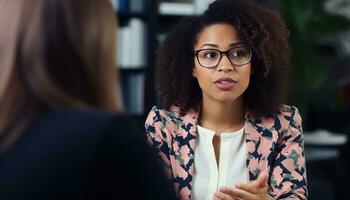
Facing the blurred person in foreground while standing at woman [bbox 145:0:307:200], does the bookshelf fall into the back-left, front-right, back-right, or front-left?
back-right

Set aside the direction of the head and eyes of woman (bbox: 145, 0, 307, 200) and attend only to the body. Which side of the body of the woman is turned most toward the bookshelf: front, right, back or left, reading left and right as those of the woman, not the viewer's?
back

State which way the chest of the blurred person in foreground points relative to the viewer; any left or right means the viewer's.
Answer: facing away from the viewer and to the right of the viewer

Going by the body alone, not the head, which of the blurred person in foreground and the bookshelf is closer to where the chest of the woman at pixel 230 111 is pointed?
the blurred person in foreground

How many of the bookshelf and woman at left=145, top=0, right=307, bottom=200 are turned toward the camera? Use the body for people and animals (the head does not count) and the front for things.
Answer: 2

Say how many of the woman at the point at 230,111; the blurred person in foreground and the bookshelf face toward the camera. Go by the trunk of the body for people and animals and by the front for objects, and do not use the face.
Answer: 2

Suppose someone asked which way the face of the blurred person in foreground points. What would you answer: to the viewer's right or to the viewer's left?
to the viewer's right

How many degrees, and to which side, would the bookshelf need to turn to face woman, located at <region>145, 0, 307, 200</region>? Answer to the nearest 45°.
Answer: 0° — it already faces them

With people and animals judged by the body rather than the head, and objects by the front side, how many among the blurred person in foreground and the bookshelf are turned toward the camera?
1

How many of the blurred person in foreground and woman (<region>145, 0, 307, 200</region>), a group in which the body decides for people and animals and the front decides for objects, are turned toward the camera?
1

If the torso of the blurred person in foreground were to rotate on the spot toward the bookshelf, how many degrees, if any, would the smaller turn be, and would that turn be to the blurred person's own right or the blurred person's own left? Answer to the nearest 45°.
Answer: approximately 45° to the blurred person's own left

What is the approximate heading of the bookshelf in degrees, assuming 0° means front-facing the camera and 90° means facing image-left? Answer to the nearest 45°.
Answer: approximately 0°
